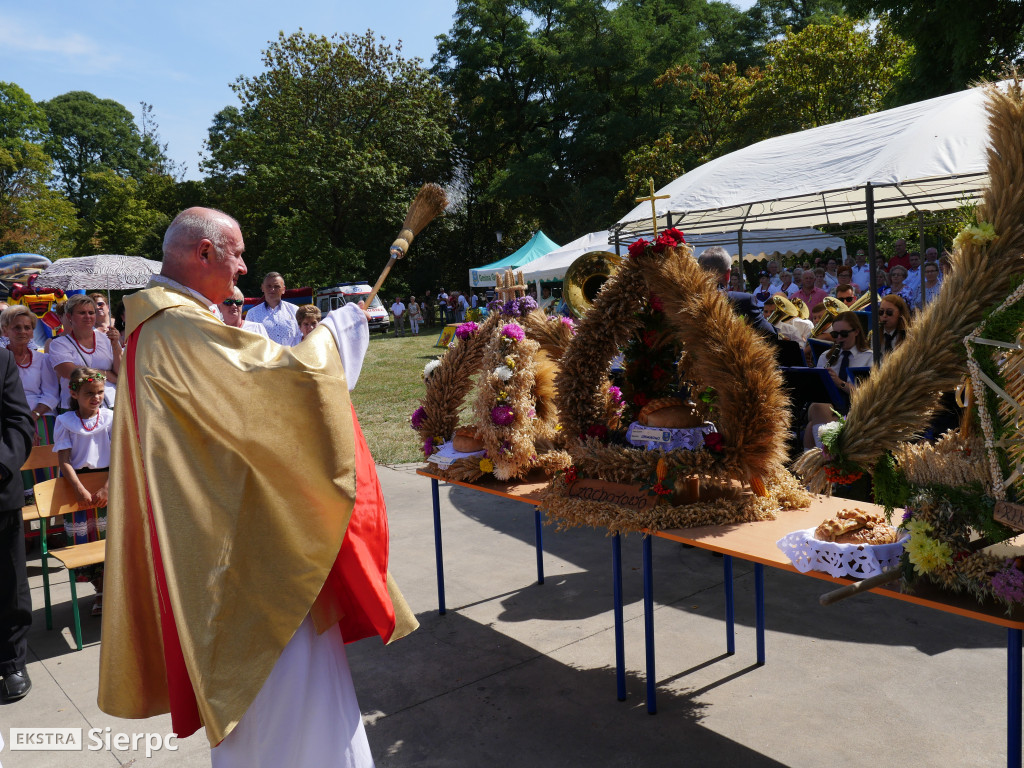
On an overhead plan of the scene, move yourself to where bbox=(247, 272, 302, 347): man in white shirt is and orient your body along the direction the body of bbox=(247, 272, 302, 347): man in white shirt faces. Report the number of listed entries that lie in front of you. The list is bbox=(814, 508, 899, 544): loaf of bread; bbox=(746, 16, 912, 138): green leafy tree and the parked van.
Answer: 1

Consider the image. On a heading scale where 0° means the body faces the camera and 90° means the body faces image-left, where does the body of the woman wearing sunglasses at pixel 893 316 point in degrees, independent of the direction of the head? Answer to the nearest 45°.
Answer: approximately 45°

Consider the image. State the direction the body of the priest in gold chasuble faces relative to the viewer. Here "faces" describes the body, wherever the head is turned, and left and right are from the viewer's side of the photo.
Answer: facing to the right of the viewer

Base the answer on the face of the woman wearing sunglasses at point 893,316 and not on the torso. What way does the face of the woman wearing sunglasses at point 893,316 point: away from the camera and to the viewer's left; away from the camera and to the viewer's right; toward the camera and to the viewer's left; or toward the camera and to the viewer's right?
toward the camera and to the viewer's left

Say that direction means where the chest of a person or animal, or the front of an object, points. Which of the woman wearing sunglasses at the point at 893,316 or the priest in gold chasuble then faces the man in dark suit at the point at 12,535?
the woman wearing sunglasses

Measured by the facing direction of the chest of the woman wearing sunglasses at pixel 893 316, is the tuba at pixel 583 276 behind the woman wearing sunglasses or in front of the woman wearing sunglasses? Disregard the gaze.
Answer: in front

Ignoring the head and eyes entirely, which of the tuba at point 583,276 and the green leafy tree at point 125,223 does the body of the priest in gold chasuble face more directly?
the tuba

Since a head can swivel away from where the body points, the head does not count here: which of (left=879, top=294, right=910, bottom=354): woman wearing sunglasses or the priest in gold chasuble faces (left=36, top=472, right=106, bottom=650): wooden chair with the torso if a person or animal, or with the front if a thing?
the woman wearing sunglasses

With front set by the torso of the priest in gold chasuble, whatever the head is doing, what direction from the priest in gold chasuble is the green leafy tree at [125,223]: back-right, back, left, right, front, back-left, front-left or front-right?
left

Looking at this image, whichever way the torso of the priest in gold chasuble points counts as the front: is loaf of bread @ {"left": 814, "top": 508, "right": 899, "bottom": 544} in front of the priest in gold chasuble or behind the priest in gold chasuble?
in front

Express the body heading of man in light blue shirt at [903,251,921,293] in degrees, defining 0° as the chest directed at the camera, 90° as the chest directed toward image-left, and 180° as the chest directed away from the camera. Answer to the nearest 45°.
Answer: approximately 0°
